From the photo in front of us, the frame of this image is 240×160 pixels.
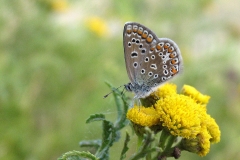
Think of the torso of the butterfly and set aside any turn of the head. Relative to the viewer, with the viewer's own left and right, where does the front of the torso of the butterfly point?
facing to the left of the viewer

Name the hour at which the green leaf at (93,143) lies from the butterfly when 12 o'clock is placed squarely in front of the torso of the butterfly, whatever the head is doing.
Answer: The green leaf is roughly at 11 o'clock from the butterfly.
